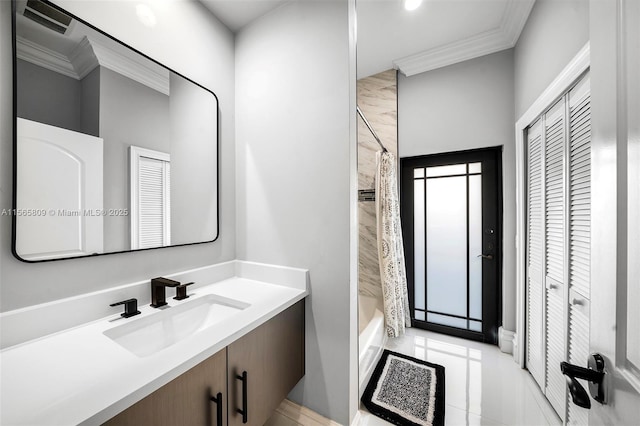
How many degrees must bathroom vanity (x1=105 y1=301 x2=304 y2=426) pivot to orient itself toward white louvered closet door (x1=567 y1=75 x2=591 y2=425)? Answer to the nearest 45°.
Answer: approximately 45° to its left

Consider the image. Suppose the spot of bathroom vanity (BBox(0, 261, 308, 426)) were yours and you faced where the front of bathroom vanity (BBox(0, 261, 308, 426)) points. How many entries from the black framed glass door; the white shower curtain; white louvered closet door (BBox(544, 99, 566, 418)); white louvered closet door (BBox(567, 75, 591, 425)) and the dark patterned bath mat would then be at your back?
0

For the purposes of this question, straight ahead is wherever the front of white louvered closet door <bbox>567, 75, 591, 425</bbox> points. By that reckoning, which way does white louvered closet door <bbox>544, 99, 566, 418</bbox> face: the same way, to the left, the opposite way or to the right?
the same way

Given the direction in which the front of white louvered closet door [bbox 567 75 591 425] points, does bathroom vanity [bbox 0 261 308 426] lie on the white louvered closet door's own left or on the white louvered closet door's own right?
on the white louvered closet door's own left

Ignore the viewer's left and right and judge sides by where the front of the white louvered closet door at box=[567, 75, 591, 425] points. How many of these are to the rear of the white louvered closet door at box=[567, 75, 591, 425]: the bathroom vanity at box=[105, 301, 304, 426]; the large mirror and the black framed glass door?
0

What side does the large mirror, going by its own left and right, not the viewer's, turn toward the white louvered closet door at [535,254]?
front

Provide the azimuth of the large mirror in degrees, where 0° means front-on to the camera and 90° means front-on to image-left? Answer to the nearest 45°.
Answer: approximately 315°

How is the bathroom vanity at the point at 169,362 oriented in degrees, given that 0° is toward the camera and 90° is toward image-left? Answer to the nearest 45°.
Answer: approximately 315°

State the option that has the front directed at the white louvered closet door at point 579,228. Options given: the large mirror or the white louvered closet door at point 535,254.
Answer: the large mirror

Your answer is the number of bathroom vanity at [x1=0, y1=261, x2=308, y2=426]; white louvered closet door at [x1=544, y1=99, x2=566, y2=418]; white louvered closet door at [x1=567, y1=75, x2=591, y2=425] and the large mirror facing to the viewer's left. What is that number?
2

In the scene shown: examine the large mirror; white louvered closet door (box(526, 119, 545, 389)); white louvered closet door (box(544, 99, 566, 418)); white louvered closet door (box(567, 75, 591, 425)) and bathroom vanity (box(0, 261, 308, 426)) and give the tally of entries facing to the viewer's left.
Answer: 3

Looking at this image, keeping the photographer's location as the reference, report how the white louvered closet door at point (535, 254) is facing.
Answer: facing to the left of the viewer

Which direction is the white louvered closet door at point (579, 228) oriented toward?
to the viewer's left

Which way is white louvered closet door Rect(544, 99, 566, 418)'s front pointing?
to the viewer's left

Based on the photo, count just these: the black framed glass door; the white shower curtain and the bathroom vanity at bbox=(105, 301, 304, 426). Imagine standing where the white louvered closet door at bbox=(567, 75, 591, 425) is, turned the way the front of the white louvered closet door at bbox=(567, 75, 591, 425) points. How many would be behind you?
0

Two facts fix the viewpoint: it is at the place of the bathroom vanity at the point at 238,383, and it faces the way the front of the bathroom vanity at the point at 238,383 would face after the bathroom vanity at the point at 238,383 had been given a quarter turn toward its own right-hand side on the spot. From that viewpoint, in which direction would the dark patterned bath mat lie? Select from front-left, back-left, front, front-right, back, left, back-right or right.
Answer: back-left

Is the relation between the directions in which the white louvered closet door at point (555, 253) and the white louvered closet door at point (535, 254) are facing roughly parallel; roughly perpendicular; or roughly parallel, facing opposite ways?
roughly parallel

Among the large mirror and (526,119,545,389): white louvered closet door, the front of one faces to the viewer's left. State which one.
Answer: the white louvered closet door
